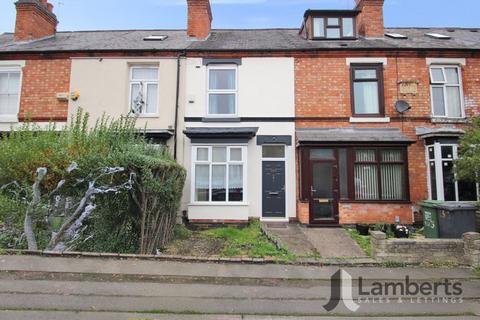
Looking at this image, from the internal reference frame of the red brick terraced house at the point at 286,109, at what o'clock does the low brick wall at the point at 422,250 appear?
The low brick wall is roughly at 11 o'clock from the red brick terraced house.
